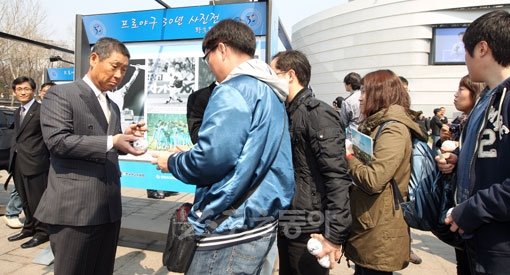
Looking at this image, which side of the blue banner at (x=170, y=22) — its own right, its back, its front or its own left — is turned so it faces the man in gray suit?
front

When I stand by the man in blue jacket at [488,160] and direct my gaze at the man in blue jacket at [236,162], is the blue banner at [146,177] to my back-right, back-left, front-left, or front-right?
front-right

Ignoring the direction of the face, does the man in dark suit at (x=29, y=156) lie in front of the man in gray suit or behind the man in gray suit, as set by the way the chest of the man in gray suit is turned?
behind

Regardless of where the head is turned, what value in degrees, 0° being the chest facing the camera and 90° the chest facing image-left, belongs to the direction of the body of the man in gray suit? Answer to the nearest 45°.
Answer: approximately 315°

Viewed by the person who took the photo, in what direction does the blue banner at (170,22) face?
facing the viewer

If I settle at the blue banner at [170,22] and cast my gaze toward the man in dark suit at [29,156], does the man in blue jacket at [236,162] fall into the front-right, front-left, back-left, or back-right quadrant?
back-left

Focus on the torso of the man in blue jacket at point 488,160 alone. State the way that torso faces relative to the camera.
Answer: to the viewer's left

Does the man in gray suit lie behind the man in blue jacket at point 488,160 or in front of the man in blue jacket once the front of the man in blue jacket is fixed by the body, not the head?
in front

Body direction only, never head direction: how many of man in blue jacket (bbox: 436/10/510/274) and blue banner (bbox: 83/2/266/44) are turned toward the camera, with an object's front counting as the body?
1

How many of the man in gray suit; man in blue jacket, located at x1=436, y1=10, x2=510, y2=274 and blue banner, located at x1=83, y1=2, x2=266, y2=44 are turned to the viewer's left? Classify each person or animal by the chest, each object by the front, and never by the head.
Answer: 1

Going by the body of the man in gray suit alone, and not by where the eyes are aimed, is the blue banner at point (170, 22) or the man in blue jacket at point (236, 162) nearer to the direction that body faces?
the man in blue jacket

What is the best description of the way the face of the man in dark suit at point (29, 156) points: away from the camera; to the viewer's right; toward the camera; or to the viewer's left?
toward the camera

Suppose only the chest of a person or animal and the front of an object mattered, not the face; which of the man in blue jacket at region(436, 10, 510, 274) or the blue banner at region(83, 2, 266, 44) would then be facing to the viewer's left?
the man in blue jacket

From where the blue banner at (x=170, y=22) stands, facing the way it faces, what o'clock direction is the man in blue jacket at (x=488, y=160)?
The man in blue jacket is roughly at 11 o'clock from the blue banner.

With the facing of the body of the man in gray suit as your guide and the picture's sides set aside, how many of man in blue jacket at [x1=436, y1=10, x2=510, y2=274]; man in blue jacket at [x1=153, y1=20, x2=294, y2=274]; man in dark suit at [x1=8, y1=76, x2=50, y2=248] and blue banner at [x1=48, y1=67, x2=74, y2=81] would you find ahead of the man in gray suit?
2
